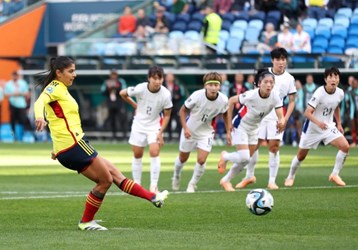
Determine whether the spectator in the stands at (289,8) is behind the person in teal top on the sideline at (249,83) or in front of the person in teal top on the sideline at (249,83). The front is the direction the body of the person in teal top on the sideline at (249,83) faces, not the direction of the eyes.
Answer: behind

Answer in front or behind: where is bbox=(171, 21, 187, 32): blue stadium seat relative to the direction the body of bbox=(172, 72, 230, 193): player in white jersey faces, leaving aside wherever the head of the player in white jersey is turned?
behind

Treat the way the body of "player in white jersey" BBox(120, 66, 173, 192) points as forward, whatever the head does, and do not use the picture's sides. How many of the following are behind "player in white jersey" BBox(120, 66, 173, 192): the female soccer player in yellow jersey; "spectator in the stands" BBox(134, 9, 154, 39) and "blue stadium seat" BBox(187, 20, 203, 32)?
2

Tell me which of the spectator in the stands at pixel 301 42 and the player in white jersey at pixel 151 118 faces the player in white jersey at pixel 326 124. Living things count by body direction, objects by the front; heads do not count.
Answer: the spectator in the stands

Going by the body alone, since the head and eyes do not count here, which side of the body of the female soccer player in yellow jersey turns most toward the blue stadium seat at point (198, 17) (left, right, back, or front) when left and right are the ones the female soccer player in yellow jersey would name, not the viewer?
left

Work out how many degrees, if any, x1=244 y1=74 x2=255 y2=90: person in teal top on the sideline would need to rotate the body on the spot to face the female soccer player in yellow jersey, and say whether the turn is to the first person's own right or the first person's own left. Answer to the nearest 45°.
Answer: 0° — they already face them
